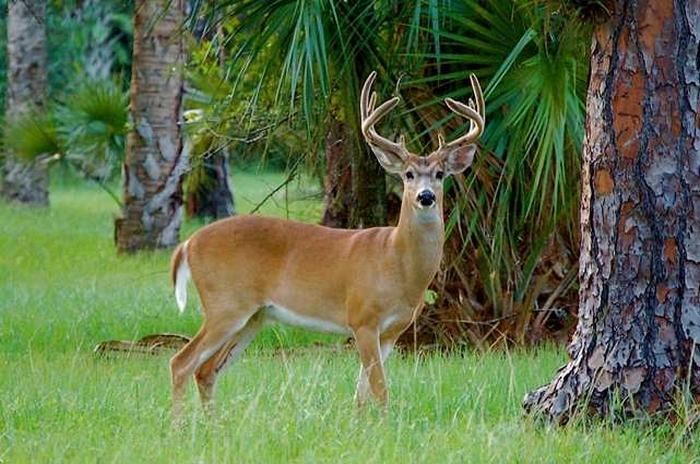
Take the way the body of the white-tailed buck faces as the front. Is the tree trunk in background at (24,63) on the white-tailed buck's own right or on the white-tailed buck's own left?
on the white-tailed buck's own left

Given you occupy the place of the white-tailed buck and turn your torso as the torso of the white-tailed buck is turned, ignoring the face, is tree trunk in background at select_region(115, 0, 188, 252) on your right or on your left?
on your left

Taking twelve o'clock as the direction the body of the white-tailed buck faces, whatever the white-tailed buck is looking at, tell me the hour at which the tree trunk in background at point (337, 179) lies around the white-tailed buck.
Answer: The tree trunk in background is roughly at 9 o'clock from the white-tailed buck.

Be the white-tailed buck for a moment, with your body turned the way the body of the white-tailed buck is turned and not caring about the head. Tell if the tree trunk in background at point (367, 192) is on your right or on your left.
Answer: on your left

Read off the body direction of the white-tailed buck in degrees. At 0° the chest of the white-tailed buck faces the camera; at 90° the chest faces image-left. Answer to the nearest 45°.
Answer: approximately 270°

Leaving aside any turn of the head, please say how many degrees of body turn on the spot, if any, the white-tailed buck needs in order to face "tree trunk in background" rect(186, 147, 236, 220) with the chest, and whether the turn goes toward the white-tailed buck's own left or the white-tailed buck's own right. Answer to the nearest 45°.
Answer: approximately 90° to the white-tailed buck's own left
